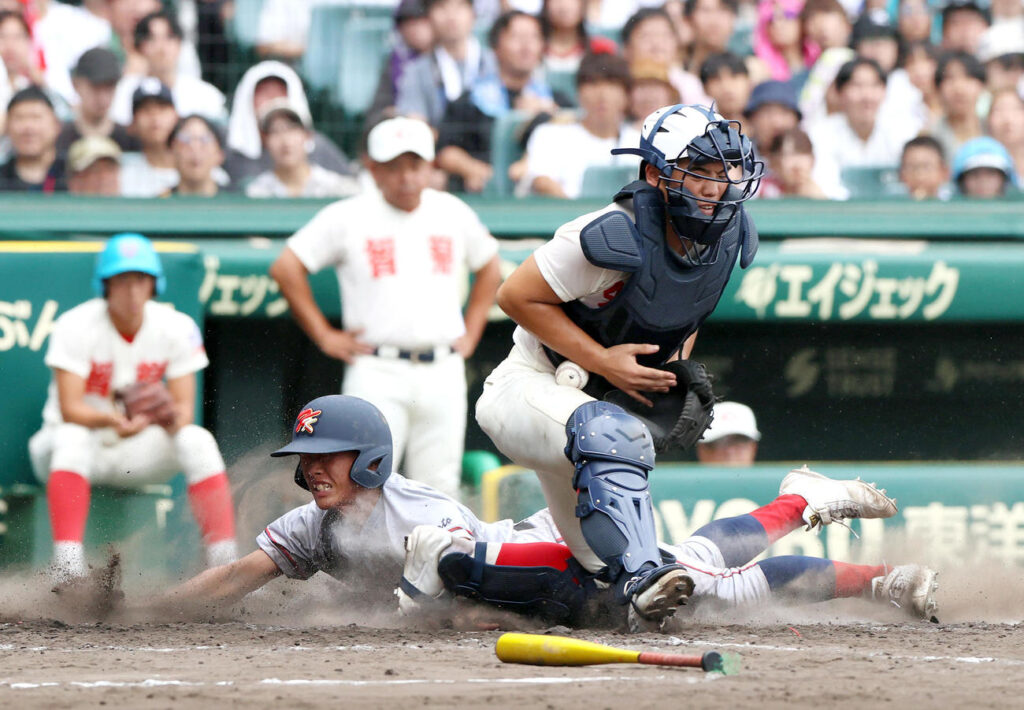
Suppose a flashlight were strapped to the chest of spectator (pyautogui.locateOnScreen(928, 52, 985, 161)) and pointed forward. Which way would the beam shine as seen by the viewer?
toward the camera

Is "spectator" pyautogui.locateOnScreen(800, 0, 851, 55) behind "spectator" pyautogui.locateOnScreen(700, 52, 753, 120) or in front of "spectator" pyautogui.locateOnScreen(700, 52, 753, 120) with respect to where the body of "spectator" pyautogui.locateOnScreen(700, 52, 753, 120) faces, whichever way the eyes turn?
behind

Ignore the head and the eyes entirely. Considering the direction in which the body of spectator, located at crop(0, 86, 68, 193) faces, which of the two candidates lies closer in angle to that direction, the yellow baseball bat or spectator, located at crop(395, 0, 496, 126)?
the yellow baseball bat

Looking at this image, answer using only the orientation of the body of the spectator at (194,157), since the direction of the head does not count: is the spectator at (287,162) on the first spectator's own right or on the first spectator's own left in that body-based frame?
on the first spectator's own left

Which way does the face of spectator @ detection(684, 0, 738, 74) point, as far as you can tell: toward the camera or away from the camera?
toward the camera

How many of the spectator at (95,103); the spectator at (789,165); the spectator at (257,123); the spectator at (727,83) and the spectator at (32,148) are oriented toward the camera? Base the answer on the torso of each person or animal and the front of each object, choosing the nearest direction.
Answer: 5

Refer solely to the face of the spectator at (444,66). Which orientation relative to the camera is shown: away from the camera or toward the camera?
toward the camera

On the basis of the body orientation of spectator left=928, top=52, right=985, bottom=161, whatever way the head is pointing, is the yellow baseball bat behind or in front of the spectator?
in front

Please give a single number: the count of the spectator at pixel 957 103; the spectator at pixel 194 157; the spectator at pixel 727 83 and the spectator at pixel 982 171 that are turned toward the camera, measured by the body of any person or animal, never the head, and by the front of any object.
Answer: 4

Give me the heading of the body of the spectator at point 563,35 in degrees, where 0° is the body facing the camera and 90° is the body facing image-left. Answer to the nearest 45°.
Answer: approximately 0°

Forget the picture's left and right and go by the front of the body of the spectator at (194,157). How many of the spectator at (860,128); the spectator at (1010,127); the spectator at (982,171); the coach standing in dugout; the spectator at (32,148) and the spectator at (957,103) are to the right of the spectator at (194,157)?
1

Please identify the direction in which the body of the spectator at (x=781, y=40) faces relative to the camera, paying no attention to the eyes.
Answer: toward the camera

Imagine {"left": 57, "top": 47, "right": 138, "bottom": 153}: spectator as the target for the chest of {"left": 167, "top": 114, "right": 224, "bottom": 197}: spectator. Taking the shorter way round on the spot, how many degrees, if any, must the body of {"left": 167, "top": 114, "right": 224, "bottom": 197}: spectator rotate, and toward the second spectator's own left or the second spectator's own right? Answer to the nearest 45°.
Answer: approximately 135° to the second spectator's own right

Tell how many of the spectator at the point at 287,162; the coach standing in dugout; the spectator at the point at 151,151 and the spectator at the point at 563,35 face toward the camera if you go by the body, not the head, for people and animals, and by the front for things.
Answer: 4

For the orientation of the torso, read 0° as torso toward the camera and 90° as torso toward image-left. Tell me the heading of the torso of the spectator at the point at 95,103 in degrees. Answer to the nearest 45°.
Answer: approximately 0°

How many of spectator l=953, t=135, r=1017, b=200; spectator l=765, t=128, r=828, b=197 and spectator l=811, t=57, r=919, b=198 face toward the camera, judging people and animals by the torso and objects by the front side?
3

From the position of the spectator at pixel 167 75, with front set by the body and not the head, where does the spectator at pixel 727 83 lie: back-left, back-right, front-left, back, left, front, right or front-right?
left

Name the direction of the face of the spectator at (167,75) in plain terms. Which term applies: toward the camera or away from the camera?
toward the camera

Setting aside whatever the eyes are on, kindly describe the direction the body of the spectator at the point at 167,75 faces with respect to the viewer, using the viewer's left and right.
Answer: facing the viewer

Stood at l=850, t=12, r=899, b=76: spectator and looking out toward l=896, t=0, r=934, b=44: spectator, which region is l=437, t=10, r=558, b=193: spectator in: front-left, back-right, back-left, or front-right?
back-left

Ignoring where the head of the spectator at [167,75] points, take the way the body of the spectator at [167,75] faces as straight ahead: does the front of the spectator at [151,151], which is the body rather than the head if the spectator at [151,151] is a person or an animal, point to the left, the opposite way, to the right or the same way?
the same way
